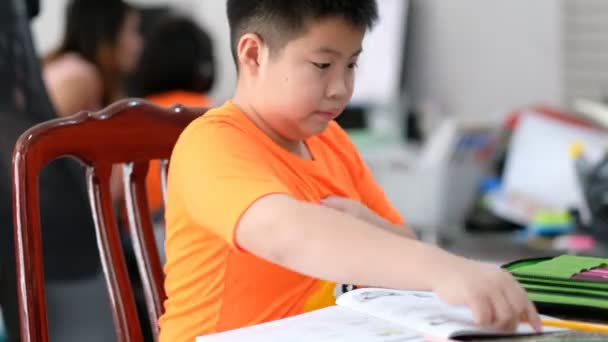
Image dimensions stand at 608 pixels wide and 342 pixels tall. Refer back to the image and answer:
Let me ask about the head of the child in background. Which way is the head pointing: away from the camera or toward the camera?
away from the camera

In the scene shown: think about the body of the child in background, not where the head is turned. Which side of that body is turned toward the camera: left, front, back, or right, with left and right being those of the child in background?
back

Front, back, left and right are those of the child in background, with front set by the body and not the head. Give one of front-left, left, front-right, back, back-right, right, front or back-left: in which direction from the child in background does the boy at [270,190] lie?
back

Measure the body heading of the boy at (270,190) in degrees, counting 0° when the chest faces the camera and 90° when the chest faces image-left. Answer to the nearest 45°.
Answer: approximately 315°

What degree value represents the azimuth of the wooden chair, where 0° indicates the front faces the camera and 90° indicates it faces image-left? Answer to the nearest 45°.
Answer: approximately 315°

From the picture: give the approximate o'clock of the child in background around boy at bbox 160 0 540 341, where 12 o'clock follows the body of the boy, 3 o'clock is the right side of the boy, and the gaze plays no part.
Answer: The child in background is roughly at 7 o'clock from the boy.

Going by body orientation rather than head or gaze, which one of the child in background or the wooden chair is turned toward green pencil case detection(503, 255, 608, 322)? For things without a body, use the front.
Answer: the wooden chair

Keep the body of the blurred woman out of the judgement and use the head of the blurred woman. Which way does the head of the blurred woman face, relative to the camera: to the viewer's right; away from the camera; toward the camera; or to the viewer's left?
to the viewer's right

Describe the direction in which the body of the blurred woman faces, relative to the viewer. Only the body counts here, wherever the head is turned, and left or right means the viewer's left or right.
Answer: facing to the right of the viewer

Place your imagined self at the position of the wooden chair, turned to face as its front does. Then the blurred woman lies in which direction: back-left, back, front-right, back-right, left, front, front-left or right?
back-left

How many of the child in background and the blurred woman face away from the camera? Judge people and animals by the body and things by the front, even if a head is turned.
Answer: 1

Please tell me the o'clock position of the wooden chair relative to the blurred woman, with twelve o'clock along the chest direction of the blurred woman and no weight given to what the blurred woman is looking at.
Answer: The wooden chair is roughly at 3 o'clock from the blurred woman.

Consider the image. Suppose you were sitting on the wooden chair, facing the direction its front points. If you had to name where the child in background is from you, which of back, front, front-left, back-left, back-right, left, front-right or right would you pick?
back-left

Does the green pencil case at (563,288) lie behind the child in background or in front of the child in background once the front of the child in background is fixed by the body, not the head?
behind

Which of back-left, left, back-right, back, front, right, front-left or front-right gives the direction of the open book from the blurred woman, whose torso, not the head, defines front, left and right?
right
